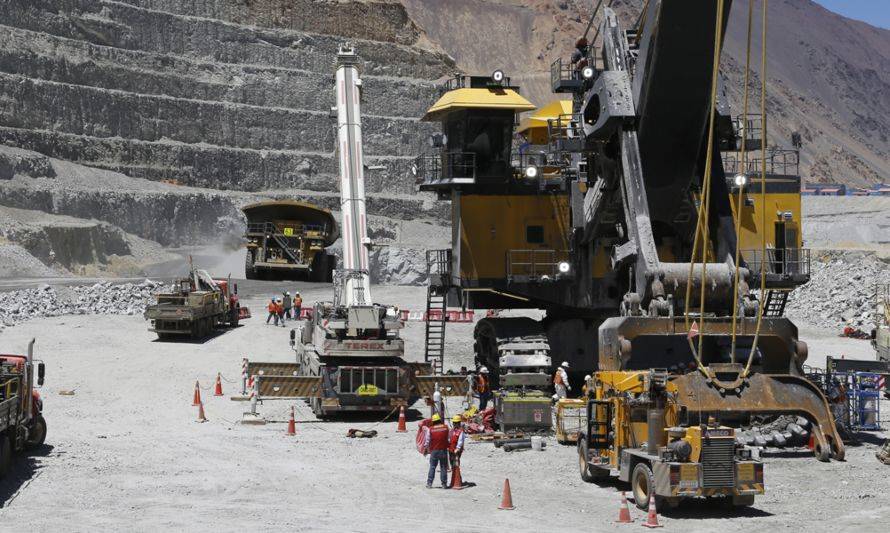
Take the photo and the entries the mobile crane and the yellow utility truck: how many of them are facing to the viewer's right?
0

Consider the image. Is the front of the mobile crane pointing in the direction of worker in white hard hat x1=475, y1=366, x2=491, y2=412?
no

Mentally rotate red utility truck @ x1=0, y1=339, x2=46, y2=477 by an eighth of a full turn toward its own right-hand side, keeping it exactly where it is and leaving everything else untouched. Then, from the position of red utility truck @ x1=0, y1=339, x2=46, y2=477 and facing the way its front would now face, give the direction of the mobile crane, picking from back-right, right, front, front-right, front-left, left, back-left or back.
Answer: front-left

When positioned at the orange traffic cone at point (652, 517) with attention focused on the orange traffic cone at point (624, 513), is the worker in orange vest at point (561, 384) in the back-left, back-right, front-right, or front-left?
front-right
